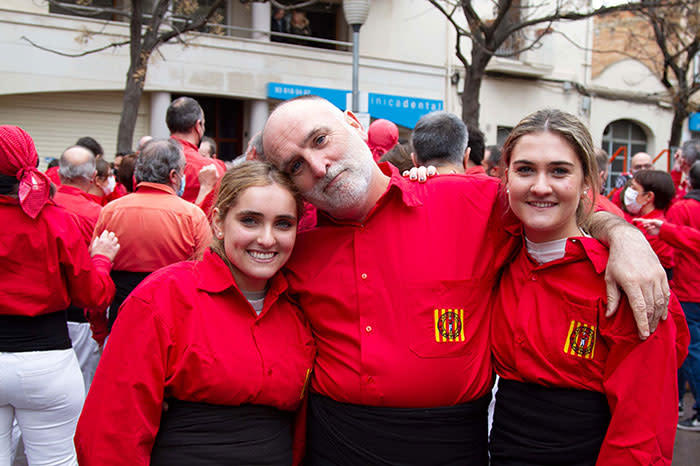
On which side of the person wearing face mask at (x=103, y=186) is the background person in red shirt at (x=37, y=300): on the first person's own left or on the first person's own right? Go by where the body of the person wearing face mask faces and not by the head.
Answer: on the first person's own right

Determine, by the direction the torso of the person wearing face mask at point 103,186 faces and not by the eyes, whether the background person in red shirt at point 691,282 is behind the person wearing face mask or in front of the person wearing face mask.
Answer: in front

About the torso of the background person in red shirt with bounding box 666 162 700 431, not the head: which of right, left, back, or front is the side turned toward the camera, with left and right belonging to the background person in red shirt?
left

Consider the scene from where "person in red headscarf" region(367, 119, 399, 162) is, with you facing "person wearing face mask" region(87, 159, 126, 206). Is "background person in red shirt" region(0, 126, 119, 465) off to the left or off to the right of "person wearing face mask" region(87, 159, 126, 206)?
left

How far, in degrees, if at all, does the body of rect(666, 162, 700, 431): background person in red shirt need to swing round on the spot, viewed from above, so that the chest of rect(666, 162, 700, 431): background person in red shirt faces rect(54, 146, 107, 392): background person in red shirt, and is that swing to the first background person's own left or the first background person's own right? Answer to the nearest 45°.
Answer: approximately 45° to the first background person's own left

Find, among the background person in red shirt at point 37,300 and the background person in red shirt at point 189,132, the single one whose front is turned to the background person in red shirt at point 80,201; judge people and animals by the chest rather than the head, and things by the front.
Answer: the background person in red shirt at point 37,300
